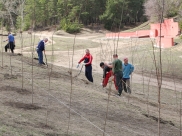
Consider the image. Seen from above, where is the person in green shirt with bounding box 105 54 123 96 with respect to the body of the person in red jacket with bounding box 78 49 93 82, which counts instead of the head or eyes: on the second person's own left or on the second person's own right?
on the second person's own left

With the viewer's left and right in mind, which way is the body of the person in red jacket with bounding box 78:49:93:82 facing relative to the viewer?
facing the viewer and to the left of the viewer
